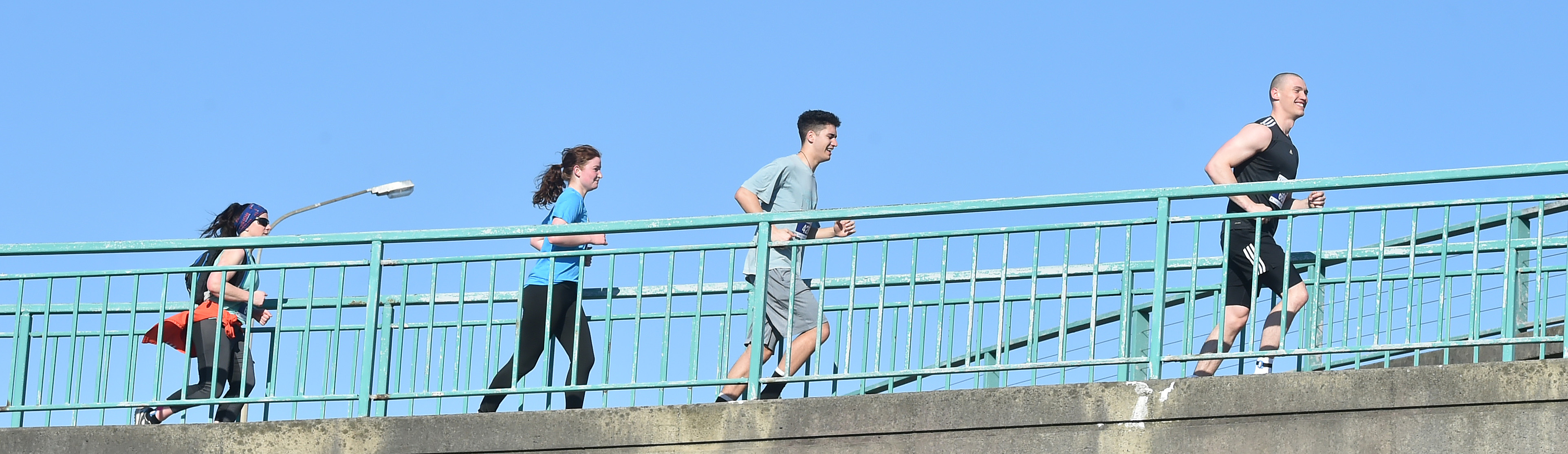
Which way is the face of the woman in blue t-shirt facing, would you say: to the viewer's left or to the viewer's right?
to the viewer's right

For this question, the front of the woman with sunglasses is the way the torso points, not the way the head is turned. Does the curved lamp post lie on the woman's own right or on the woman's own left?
on the woman's own left

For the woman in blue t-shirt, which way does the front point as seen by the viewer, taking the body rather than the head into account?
to the viewer's right

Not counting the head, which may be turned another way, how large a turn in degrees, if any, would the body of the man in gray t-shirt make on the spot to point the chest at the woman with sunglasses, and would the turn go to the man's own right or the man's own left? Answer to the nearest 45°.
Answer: approximately 180°

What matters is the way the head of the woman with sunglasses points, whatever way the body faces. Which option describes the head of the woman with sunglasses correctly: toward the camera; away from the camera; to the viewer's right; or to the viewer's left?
to the viewer's right

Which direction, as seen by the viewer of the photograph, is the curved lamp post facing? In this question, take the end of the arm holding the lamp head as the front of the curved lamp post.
facing to the right of the viewer

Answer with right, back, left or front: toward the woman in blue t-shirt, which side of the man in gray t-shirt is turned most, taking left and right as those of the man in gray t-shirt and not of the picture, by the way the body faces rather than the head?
back

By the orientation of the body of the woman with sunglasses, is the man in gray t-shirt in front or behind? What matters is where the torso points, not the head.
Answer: in front

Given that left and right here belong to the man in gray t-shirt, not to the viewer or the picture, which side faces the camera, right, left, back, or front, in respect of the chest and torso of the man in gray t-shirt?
right

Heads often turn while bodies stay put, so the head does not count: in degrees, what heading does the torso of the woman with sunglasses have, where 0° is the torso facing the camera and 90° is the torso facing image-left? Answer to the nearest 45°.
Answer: approximately 270°

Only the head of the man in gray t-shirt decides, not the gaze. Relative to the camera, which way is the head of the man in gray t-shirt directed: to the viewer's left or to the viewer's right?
to the viewer's right
